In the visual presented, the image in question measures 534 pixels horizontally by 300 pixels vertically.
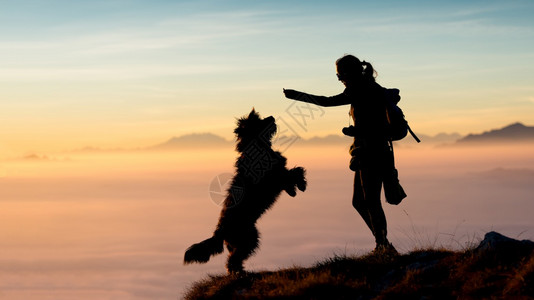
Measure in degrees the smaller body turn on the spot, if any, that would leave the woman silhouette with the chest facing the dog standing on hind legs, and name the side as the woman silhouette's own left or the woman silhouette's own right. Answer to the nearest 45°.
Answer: approximately 45° to the woman silhouette's own right

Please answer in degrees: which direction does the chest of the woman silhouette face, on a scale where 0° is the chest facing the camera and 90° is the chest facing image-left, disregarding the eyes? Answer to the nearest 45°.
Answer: approximately 90°
